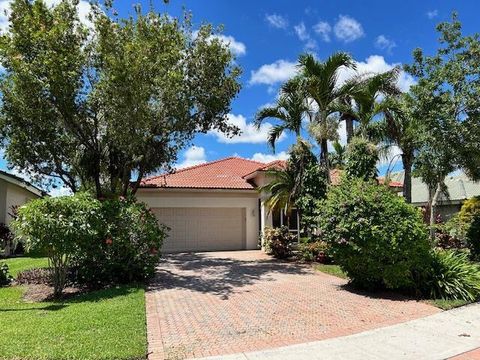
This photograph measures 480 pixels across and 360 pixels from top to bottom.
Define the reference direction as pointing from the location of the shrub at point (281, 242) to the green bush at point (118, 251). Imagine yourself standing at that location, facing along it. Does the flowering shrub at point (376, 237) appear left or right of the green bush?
left

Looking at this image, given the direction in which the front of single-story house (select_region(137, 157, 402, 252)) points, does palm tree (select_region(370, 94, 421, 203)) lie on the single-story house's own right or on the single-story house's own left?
on the single-story house's own left

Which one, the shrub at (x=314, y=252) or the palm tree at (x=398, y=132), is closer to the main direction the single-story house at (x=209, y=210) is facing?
the shrub

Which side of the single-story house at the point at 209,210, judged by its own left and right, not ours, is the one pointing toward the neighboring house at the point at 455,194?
left

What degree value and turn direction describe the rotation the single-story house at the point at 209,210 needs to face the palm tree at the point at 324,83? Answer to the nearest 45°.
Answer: approximately 45° to its left

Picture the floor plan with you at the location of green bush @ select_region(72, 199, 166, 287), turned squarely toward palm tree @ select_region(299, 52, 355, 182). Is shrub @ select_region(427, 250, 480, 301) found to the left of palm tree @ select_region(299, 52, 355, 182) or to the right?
right

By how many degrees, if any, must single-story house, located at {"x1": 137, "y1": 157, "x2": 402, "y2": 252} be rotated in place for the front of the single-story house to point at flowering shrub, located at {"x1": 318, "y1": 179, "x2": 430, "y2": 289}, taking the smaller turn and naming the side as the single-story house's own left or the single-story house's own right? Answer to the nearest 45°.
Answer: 0° — it already faces it

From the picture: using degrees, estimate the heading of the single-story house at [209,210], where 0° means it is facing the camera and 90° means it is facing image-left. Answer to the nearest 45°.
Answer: approximately 0°

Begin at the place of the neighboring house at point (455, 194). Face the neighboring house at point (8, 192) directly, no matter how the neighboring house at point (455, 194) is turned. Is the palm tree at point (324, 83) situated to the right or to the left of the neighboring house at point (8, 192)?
left

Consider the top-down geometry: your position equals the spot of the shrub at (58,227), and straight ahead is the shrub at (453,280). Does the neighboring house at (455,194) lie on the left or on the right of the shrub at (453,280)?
left

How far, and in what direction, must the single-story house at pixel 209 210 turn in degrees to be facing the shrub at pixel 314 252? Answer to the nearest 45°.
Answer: approximately 45° to its left

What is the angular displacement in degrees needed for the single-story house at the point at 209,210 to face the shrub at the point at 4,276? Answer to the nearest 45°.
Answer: approximately 45° to its right
